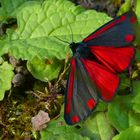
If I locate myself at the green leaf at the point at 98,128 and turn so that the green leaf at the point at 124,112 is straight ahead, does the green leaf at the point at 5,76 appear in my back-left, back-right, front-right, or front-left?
back-left

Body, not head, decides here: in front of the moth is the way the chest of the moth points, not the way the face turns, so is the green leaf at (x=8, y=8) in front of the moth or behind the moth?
in front

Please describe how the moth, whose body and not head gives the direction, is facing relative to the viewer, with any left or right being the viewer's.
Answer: facing away from the viewer and to the left of the viewer
